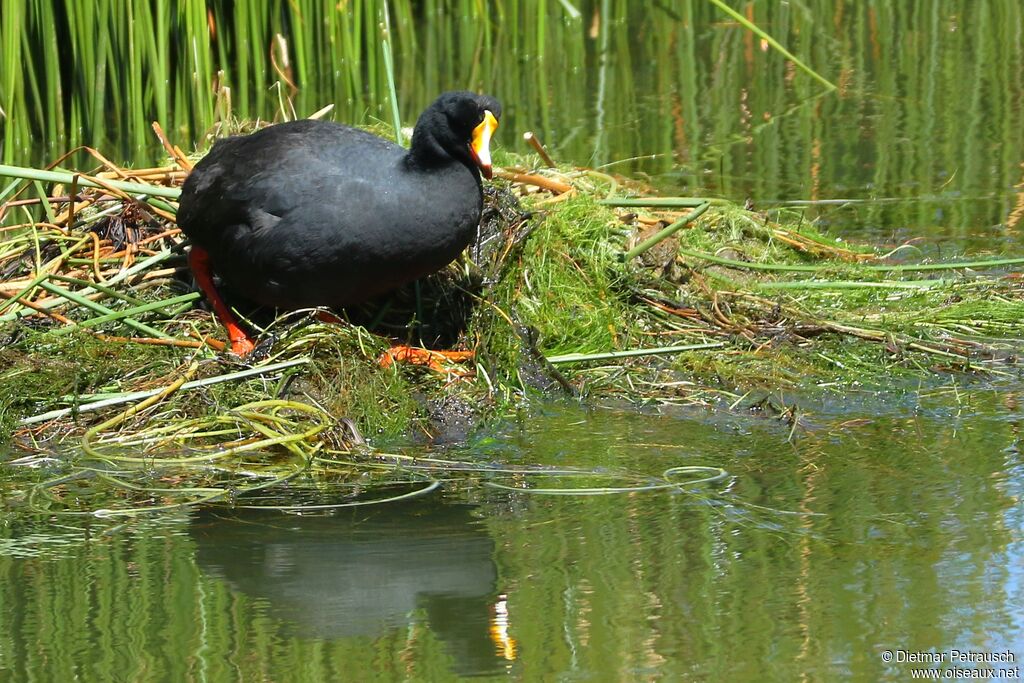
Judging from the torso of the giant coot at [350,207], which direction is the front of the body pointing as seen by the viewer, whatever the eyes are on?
to the viewer's right
